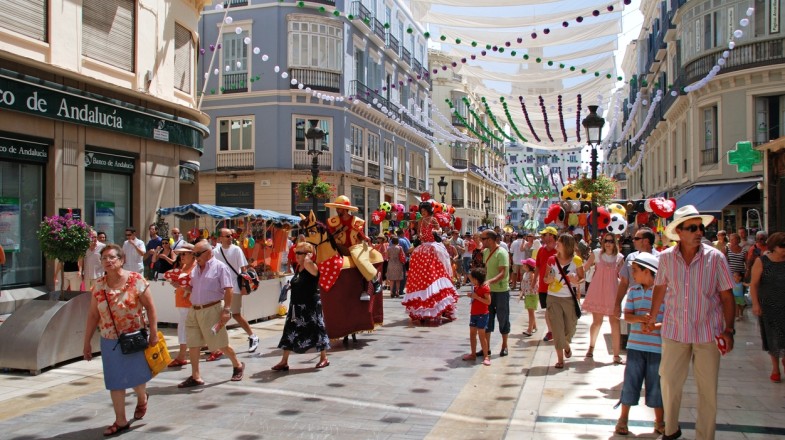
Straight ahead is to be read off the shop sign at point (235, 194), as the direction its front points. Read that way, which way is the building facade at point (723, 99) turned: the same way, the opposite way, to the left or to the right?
to the right

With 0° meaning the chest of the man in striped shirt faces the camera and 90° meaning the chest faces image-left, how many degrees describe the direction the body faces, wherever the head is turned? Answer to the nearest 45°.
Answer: approximately 0°

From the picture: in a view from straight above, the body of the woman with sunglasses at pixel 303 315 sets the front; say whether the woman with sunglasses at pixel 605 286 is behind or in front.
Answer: behind

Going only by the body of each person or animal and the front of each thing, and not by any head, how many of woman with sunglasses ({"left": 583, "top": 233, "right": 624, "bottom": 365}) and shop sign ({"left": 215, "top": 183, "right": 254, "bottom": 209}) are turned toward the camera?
2

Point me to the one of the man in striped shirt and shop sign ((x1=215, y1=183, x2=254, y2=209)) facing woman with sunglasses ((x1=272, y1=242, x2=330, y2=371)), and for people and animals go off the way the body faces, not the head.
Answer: the shop sign

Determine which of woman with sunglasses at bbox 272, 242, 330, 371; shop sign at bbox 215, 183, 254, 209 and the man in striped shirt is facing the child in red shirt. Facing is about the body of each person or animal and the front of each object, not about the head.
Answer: the shop sign

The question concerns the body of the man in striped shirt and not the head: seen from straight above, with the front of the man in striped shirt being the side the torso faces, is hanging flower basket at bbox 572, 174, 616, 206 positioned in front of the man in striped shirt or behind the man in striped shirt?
behind

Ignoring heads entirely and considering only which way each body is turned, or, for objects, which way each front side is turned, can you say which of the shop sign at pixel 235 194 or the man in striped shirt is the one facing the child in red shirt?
the shop sign
